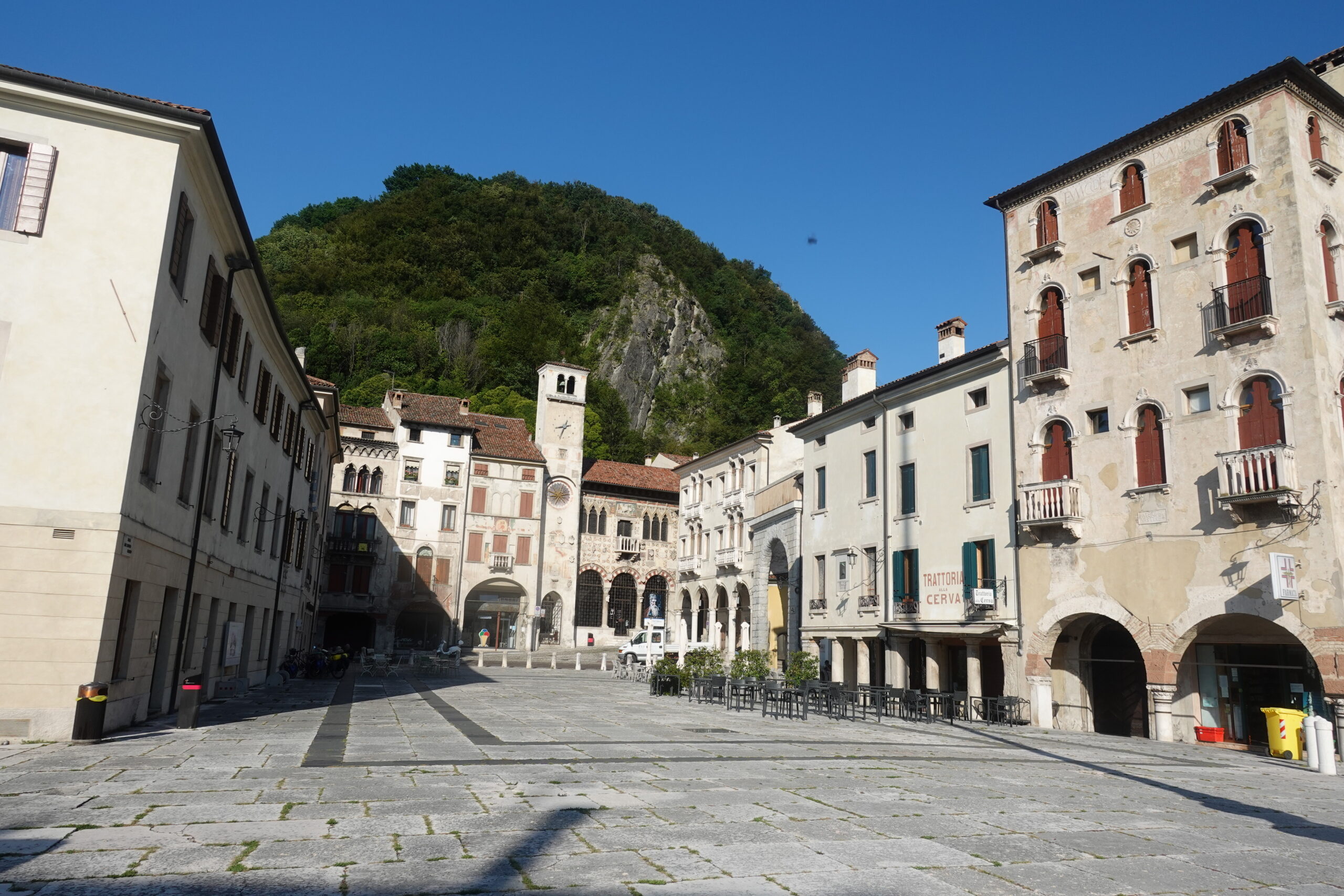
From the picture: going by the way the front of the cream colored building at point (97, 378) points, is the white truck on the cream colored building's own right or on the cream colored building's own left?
on the cream colored building's own left

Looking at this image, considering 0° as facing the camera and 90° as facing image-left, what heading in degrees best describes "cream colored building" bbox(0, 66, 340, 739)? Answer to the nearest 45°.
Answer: approximately 270°

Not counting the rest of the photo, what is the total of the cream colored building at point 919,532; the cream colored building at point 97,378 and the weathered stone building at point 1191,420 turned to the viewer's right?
1

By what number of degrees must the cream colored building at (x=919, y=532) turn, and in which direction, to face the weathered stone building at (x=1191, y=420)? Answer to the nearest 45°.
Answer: approximately 90° to its left

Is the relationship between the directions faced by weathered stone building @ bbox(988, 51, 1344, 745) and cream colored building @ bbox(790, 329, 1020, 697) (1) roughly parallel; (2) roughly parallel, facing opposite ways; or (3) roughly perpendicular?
roughly parallel

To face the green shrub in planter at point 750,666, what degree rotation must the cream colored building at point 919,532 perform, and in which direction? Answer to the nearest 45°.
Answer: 0° — it already faces it

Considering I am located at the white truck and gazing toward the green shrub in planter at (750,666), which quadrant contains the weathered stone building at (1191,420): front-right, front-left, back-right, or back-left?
front-left

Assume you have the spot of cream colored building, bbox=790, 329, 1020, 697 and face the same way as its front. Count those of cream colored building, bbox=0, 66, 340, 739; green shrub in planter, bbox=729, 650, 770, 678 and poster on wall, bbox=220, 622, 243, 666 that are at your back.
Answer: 0

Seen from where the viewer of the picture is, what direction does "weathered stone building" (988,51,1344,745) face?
facing the viewer and to the left of the viewer

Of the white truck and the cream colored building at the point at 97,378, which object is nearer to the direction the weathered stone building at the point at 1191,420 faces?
the cream colored building

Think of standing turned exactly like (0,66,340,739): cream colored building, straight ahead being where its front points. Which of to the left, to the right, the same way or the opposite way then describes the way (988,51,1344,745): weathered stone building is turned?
the opposite way

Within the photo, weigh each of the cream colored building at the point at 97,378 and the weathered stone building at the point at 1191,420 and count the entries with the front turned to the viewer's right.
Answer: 1

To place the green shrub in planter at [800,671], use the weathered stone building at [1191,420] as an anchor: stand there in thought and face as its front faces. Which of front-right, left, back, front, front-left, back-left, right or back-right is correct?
front-right

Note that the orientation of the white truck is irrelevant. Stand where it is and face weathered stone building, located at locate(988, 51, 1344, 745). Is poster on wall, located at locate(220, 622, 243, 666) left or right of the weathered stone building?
right

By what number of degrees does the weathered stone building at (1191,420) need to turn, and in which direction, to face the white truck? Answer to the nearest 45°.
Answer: approximately 90° to its right
